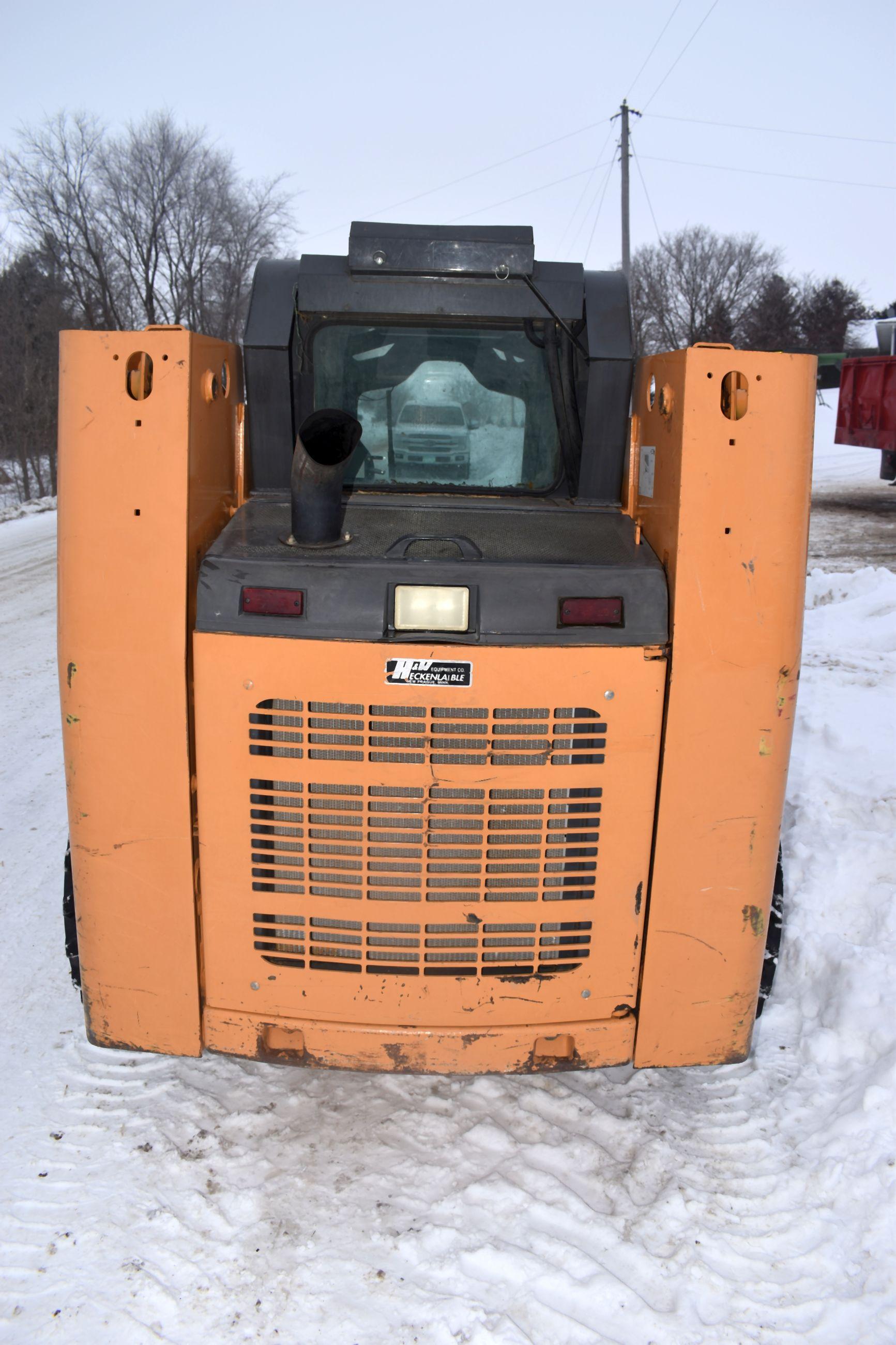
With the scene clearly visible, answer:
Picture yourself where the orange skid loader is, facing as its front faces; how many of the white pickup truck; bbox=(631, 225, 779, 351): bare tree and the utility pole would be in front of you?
3

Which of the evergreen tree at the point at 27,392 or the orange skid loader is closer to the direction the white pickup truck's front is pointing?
the orange skid loader

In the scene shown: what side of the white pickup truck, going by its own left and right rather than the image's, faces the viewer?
front

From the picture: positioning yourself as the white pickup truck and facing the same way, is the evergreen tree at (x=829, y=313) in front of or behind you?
behind

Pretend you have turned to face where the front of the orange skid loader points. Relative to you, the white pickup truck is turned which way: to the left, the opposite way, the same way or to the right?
the opposite way

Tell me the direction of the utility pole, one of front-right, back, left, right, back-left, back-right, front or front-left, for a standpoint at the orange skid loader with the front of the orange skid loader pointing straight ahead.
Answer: front

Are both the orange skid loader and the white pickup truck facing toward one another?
yes

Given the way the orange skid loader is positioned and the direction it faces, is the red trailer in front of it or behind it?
in front

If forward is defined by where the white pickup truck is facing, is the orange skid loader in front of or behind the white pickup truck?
in front

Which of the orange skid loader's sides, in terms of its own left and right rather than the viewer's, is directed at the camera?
back

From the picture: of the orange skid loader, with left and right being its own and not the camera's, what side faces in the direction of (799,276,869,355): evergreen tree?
front

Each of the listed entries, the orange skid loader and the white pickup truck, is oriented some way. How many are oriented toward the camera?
1
